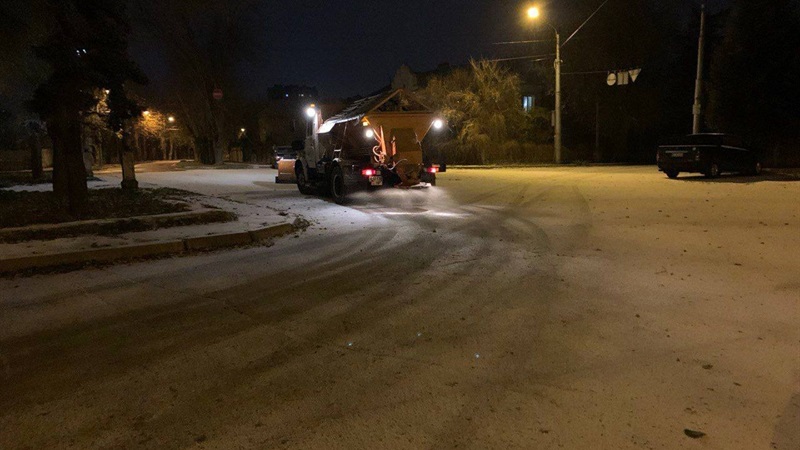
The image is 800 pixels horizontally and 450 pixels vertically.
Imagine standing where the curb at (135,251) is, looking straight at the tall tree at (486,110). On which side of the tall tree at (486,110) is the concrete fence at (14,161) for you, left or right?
left

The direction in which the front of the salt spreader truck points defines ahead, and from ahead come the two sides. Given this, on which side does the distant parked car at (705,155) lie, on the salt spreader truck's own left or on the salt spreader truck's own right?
on the salt spreader truck's own right

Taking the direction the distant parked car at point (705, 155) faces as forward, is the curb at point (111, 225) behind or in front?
behind

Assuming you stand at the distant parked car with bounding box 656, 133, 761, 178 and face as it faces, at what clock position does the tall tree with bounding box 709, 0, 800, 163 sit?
The tall tree is roughly at 11 o'clock from the distant parked car.

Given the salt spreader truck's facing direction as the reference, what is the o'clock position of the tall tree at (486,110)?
The tall tree is roughly at 2 o'clock from the salt spreader truck.

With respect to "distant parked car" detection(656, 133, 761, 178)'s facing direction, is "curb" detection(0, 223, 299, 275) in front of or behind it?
behind

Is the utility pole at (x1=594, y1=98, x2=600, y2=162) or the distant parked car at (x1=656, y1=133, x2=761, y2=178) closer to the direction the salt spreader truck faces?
the utility pole

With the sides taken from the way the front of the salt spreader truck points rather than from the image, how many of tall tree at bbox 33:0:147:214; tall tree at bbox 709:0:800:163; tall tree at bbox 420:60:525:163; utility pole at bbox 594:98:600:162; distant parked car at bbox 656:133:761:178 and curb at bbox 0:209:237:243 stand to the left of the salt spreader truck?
2

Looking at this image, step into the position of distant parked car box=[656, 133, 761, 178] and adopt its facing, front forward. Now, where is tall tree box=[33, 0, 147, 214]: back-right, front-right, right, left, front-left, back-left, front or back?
back

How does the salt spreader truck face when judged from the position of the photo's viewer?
facing away from the viewer and to the left of the viewer

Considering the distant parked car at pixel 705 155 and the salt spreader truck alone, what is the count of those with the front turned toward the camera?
0

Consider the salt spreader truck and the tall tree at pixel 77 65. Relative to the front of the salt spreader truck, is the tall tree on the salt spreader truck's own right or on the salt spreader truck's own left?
on the salt spreader truck's own left

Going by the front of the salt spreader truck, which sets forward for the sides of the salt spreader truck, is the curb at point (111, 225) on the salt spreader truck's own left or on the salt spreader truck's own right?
on the salt spreader truck's own left
